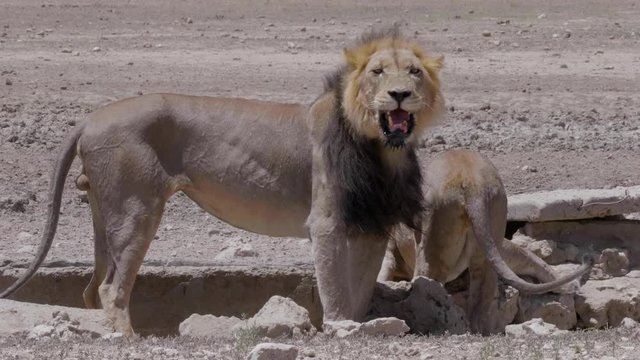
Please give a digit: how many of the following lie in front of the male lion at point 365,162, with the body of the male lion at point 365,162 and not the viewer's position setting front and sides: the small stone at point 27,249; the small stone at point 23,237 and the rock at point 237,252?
0

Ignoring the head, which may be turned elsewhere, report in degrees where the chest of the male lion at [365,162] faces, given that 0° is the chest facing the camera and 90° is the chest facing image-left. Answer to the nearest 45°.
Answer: approximately 315°

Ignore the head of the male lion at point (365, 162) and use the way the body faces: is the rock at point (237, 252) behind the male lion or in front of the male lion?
behind

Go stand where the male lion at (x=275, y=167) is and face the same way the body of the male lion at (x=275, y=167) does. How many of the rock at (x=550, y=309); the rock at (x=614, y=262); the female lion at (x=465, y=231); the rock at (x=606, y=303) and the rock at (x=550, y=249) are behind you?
0

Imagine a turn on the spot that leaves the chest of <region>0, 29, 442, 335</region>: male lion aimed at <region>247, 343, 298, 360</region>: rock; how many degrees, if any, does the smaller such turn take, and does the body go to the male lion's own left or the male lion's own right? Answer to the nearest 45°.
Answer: approximately 90° to the male lion's own right

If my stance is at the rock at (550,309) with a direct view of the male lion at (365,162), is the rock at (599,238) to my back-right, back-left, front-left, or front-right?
back-right

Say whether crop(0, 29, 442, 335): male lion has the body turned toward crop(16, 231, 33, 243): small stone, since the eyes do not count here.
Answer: no

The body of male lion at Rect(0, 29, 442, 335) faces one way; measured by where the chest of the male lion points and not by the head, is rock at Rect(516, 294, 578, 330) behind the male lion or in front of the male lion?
in front

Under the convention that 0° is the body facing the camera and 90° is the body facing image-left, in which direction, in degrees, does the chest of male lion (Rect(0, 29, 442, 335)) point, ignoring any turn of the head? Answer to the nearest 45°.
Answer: approximately 270°

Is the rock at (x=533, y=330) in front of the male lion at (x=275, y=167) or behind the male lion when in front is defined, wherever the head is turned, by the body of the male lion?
in front
